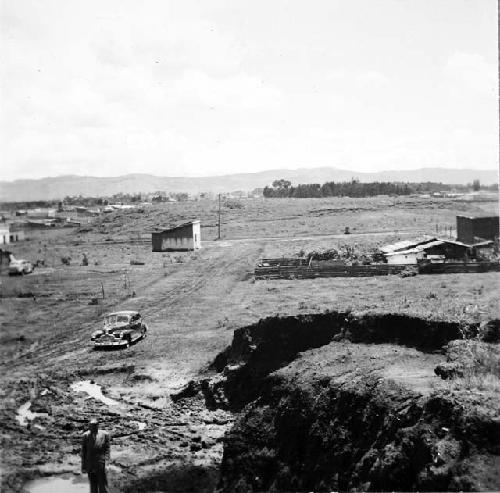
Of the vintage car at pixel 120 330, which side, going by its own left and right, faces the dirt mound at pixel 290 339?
left

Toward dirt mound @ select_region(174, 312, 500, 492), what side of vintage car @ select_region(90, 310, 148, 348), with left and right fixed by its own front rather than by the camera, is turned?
left

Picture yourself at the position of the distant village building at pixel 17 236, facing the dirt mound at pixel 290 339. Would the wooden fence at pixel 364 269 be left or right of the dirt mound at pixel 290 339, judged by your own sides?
left

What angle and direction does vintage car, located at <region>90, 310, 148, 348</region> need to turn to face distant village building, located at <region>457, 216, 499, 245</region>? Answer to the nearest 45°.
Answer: approximately 180°

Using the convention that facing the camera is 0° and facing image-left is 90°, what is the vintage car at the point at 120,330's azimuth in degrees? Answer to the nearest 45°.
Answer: approximately 45°

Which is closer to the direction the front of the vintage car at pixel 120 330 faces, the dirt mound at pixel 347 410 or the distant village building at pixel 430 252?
the dirt mound

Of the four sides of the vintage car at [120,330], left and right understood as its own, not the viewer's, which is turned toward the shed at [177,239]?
back

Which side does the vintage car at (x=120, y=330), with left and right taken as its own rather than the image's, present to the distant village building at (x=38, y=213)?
right

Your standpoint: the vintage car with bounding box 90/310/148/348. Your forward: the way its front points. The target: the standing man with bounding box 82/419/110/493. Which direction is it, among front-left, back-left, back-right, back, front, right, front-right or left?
front-left
